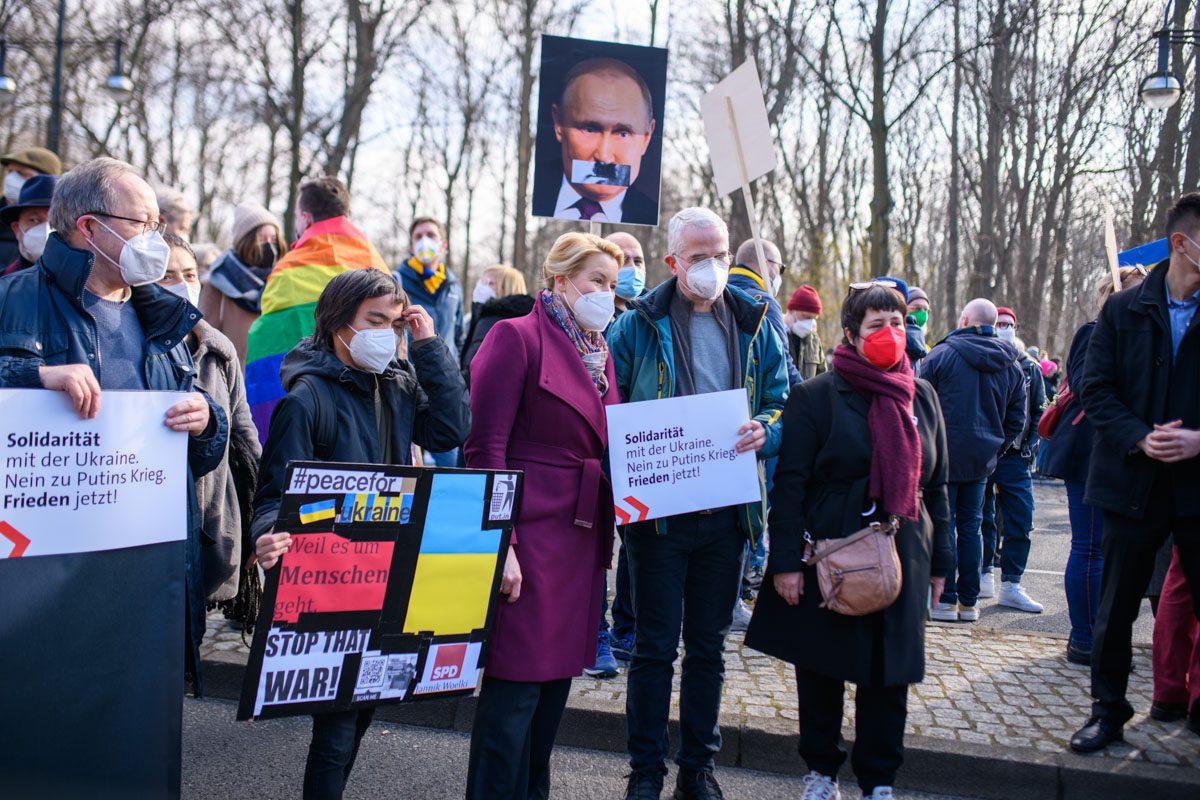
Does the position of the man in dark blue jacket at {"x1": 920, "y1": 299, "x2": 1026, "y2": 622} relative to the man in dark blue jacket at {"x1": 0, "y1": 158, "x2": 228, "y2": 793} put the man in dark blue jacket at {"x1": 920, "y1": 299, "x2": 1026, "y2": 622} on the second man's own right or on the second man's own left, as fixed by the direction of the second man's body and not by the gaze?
on the second man's own left

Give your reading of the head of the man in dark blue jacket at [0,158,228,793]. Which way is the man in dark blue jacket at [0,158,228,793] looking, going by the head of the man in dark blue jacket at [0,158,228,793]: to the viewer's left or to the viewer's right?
to the viewer's right

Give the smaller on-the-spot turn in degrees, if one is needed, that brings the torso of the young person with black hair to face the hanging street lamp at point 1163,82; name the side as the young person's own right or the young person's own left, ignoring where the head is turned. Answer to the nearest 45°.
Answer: approximately 90° to the young person's own left

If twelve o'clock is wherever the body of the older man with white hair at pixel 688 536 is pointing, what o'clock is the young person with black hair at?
The young person with black hair is roughly at 2 o'clock from the older man with white hair.

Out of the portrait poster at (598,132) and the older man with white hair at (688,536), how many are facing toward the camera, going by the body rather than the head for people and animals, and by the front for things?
2

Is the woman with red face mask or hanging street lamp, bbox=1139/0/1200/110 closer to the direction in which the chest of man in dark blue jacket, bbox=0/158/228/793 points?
the woman with red face mask

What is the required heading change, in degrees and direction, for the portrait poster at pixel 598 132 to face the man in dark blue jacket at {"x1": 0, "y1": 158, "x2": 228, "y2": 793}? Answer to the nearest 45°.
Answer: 0° — it already faces them

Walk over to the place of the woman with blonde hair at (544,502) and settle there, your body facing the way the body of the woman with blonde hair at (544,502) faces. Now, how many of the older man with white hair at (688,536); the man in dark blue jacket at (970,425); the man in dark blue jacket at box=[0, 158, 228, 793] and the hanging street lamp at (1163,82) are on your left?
3

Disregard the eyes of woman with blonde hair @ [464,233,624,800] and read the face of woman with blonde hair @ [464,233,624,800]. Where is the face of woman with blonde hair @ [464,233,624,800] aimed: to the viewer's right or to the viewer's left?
to the viewer's right

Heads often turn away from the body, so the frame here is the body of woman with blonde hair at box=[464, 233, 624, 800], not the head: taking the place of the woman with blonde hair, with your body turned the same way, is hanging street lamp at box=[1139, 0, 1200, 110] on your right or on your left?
on your left

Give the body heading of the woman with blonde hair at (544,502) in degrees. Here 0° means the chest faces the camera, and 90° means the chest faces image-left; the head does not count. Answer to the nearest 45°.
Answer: approximately 315°

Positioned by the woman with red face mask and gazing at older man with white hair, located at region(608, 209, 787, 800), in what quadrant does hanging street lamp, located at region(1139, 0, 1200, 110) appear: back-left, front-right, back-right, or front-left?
back-right

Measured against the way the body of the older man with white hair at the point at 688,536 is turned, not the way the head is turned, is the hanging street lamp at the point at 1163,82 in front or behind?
behind

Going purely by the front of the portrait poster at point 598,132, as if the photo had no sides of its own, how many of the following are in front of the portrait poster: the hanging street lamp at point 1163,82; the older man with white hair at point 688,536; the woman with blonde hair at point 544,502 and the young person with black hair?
3
